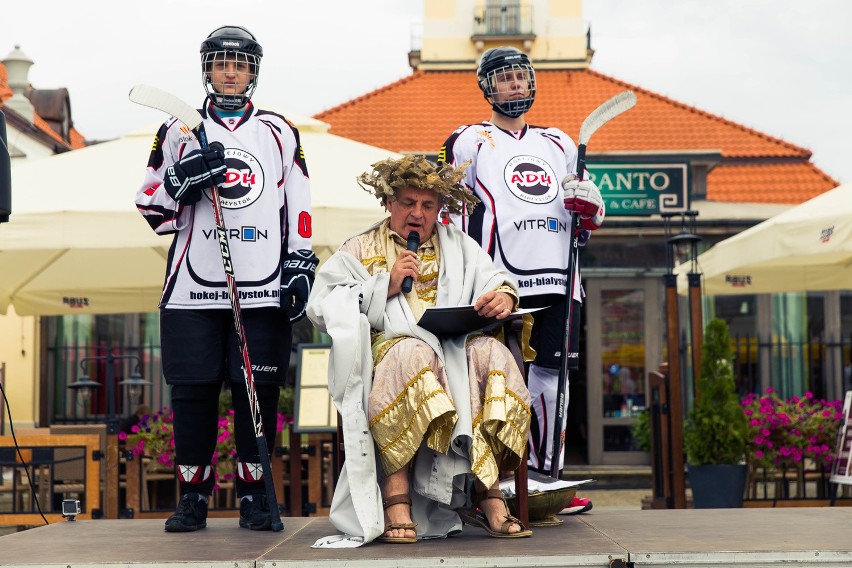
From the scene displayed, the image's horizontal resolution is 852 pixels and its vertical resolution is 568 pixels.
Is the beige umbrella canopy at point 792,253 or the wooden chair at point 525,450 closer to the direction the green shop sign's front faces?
the wooden chair

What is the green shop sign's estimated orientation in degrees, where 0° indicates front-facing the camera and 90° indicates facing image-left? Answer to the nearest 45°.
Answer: approximately 0°

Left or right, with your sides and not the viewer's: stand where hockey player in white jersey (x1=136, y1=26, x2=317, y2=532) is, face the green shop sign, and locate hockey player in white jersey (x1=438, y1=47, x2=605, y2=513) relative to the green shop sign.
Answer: right

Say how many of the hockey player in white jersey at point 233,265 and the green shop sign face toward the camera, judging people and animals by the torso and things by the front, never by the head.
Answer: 2

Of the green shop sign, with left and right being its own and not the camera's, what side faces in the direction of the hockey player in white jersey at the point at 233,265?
front

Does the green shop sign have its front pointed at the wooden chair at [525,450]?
yes

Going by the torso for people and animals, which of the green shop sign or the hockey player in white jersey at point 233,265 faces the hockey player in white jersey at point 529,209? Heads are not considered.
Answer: the green shop sign

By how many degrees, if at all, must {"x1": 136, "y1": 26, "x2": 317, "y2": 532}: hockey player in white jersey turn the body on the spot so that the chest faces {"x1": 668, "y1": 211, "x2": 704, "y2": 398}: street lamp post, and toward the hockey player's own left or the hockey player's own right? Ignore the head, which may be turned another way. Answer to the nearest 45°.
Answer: approximately 135° to the hockey player's own left

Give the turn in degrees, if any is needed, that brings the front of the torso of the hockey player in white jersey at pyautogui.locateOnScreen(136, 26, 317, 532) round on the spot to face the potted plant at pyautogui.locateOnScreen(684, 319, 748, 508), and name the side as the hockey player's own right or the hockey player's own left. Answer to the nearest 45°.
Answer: approximately 135° to the hockey player's own left

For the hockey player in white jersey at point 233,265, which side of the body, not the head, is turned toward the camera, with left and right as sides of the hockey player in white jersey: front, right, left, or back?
front

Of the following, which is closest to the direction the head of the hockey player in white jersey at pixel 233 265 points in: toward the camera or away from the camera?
toward the camera

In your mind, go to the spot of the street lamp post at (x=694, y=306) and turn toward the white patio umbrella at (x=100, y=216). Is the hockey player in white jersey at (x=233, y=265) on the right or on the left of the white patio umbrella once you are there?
left
